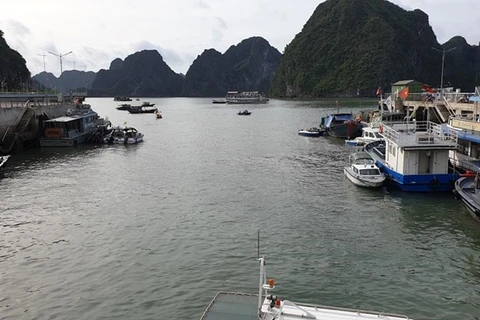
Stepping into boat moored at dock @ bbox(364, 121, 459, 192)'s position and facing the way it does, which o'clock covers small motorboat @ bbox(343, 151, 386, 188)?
The small motorboat is roughly at 11 o'clock from the boat moored at dock.

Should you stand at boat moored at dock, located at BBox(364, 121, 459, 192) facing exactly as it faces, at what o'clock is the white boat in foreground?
The white boat in foreground is roughly at 8 o'clock from the boat moored at dock.

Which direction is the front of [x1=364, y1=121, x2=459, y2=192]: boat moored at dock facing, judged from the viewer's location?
facing away from the viewer and to the left of the viewer
